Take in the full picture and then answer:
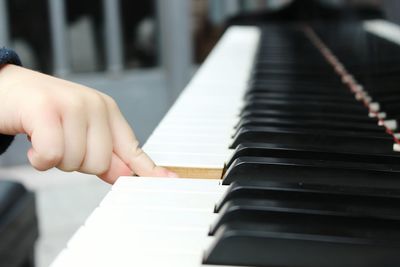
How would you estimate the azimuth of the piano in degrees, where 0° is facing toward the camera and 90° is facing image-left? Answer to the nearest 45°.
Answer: approximately 90°
